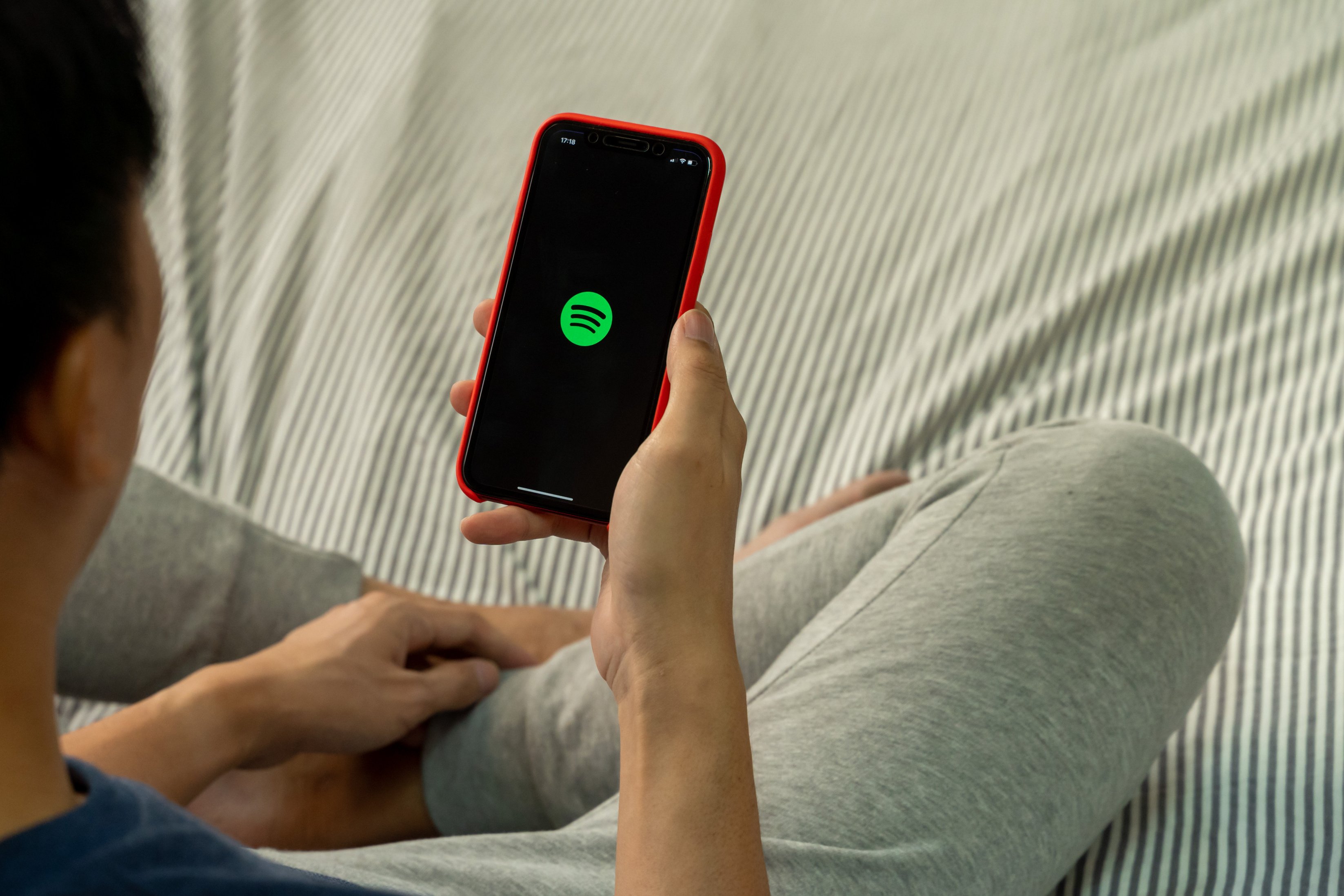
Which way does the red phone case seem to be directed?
toward the camera

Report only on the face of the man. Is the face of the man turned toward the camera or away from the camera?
away from the camera
